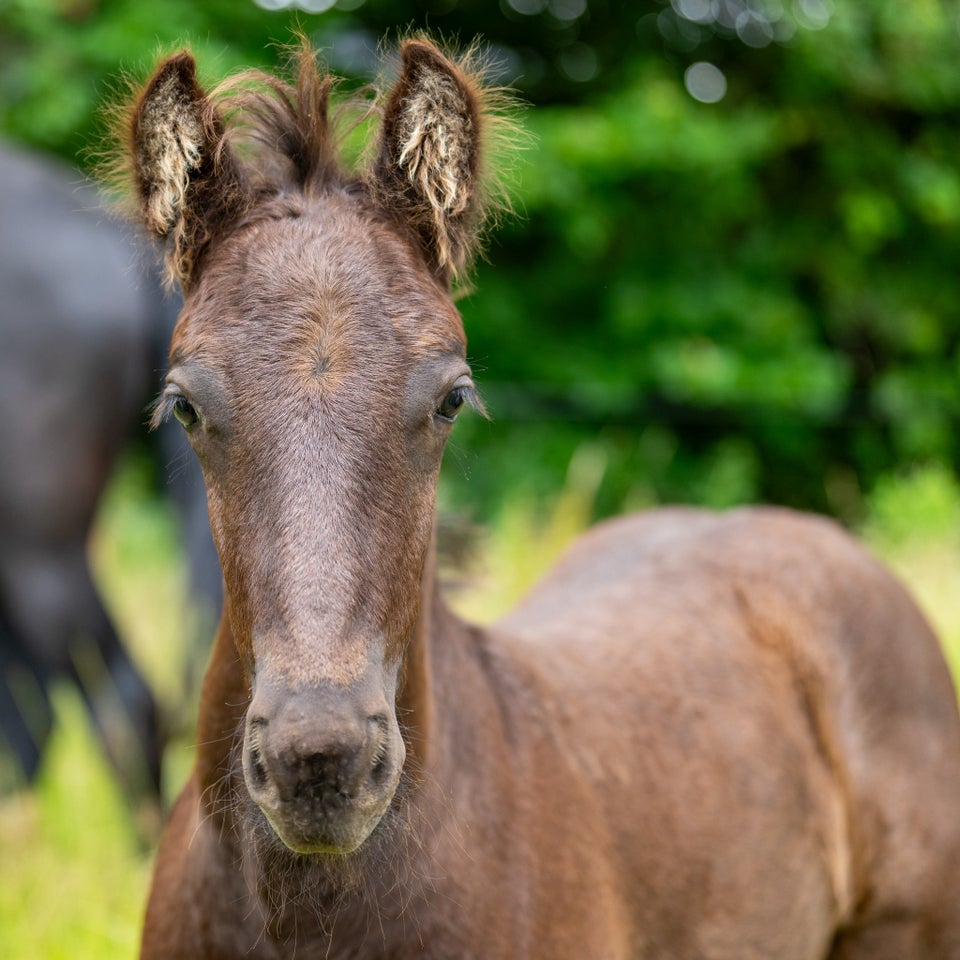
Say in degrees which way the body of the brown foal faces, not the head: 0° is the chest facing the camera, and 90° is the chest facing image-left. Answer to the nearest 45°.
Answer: approximately 45°

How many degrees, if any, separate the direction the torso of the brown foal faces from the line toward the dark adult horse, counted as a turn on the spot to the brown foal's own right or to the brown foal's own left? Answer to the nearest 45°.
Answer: approximately 90° to the brown foal's own right
